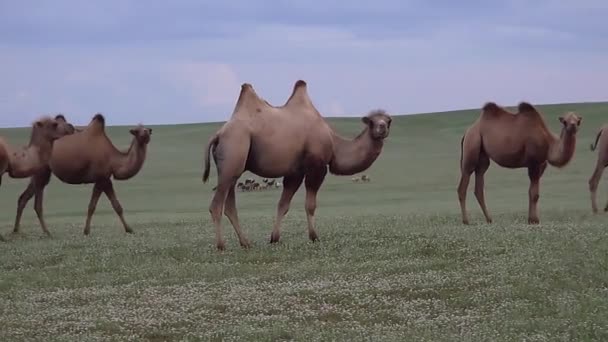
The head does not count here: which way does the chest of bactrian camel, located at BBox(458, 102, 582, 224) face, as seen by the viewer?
to the viewer's right

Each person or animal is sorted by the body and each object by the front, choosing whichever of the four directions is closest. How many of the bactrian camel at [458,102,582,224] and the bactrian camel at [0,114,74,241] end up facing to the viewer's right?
2

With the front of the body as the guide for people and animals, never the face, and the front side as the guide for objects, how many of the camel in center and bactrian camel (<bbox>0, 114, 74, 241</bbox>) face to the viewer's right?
2

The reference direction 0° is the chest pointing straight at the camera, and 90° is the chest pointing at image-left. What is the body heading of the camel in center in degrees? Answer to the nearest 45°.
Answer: approximately 270°

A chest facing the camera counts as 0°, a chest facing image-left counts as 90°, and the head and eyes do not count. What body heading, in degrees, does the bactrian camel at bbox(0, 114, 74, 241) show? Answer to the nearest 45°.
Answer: approximately 270°

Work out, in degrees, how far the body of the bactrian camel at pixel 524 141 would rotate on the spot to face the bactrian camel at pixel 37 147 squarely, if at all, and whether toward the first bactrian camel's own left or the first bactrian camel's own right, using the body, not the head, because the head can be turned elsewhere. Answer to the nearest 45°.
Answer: approximately 180°

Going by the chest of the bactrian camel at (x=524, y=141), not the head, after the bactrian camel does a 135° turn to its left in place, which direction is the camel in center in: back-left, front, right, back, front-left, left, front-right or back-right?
left

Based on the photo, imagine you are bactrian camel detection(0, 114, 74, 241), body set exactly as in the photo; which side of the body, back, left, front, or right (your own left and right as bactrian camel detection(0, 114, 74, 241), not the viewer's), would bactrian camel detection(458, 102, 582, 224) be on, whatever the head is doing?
front

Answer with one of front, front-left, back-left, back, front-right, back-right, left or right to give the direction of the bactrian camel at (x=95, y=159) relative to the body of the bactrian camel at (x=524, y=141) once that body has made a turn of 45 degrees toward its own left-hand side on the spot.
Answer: back-left

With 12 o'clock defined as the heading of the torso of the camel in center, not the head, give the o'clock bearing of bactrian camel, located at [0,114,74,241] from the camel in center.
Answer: The bactrian camel is roughly at 7 o'clock from the camel in center.

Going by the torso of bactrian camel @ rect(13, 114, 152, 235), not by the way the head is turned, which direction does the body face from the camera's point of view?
to the viewer's right
